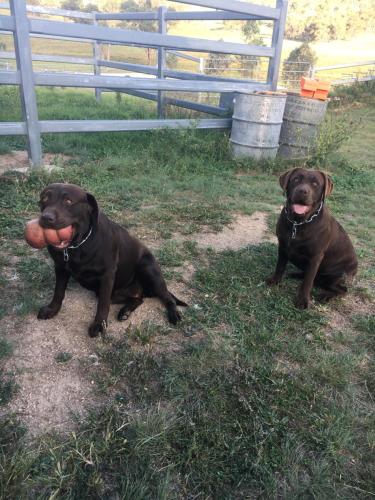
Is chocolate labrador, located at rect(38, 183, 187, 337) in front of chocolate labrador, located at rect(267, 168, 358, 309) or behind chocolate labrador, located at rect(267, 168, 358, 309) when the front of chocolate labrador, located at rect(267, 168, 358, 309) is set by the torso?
in front

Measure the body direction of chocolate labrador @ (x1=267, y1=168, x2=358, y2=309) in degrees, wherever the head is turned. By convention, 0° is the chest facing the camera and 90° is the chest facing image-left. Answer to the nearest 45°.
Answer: approximately 45°

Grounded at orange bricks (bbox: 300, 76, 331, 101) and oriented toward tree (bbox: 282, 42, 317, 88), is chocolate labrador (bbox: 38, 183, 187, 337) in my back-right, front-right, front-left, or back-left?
back-left

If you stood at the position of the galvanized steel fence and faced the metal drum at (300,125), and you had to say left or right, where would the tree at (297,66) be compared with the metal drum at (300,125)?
left

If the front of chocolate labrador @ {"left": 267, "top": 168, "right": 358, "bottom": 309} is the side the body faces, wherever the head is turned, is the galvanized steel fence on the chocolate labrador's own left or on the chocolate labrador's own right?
on the chocolate labrador's own right

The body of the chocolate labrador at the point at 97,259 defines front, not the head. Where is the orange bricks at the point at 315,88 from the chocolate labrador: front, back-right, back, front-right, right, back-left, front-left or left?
back

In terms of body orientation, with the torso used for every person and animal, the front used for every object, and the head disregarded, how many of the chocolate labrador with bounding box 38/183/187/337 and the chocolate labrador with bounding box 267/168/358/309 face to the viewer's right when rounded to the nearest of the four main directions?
0

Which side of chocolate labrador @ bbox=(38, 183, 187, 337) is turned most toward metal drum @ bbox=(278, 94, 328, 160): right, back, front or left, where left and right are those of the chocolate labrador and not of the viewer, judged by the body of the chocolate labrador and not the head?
back

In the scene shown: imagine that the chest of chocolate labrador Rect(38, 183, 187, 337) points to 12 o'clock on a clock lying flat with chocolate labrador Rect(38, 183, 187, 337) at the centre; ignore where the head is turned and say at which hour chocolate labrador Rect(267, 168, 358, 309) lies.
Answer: chocolate labrador Rect(267, 168, 358, 309) is roughly at 7 o'clock from chocolate labrador Rect(38, 183, 187, 337).

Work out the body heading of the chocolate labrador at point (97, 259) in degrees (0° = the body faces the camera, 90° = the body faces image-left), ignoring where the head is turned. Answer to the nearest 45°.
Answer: approximately 45°

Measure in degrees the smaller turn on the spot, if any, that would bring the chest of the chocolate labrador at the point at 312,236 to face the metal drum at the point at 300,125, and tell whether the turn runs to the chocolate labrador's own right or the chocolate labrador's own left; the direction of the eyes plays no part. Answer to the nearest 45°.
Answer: approximately 135° to the chocolate labrador's own right
